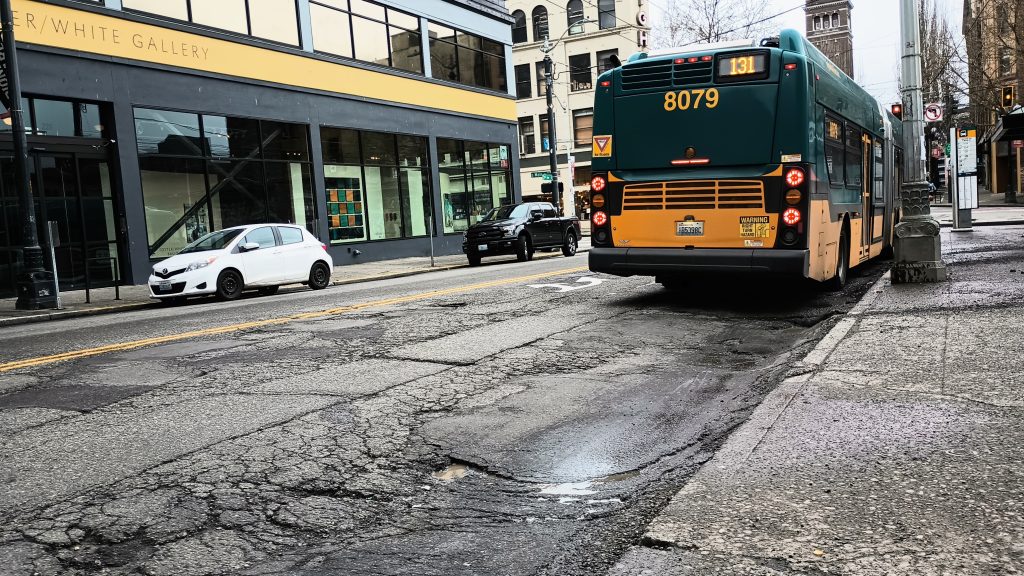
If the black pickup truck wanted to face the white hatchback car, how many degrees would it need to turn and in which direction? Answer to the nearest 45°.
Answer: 0° — it already faces it

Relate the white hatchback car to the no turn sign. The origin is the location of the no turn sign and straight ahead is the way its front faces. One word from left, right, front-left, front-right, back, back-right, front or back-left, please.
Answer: front-right

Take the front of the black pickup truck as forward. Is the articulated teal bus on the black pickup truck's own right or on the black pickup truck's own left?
on the black pickup truck's own left

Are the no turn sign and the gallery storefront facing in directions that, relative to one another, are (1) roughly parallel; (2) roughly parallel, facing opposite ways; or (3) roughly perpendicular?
roughly perpendicular

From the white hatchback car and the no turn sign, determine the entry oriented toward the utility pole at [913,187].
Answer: the no turn sign

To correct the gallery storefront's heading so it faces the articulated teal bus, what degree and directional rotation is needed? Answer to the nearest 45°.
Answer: approximately 45° to its right

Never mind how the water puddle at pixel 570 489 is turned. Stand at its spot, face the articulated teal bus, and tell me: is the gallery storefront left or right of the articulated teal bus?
left

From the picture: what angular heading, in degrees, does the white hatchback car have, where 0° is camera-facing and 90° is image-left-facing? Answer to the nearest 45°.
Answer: approximately 45°
